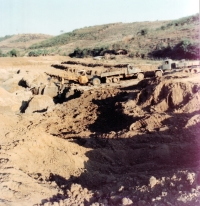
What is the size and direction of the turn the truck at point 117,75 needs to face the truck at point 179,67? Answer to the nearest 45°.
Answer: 0° — it already faces it

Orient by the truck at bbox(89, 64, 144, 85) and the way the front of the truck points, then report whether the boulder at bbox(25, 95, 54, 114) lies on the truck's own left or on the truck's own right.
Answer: on the truck's own right

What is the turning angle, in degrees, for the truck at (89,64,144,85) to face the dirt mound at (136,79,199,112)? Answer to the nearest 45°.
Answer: approximately 90° to its right

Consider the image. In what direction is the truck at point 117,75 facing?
to the viewer's right

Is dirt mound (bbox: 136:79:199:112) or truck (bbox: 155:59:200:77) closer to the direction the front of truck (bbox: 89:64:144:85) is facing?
the truck

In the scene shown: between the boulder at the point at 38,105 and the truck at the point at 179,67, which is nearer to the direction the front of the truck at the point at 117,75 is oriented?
the truck

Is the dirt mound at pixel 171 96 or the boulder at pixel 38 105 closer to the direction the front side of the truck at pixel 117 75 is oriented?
the dirt mound

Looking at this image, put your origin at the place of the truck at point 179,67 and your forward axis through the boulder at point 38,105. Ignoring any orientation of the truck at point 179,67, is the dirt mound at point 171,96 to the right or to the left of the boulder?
left
